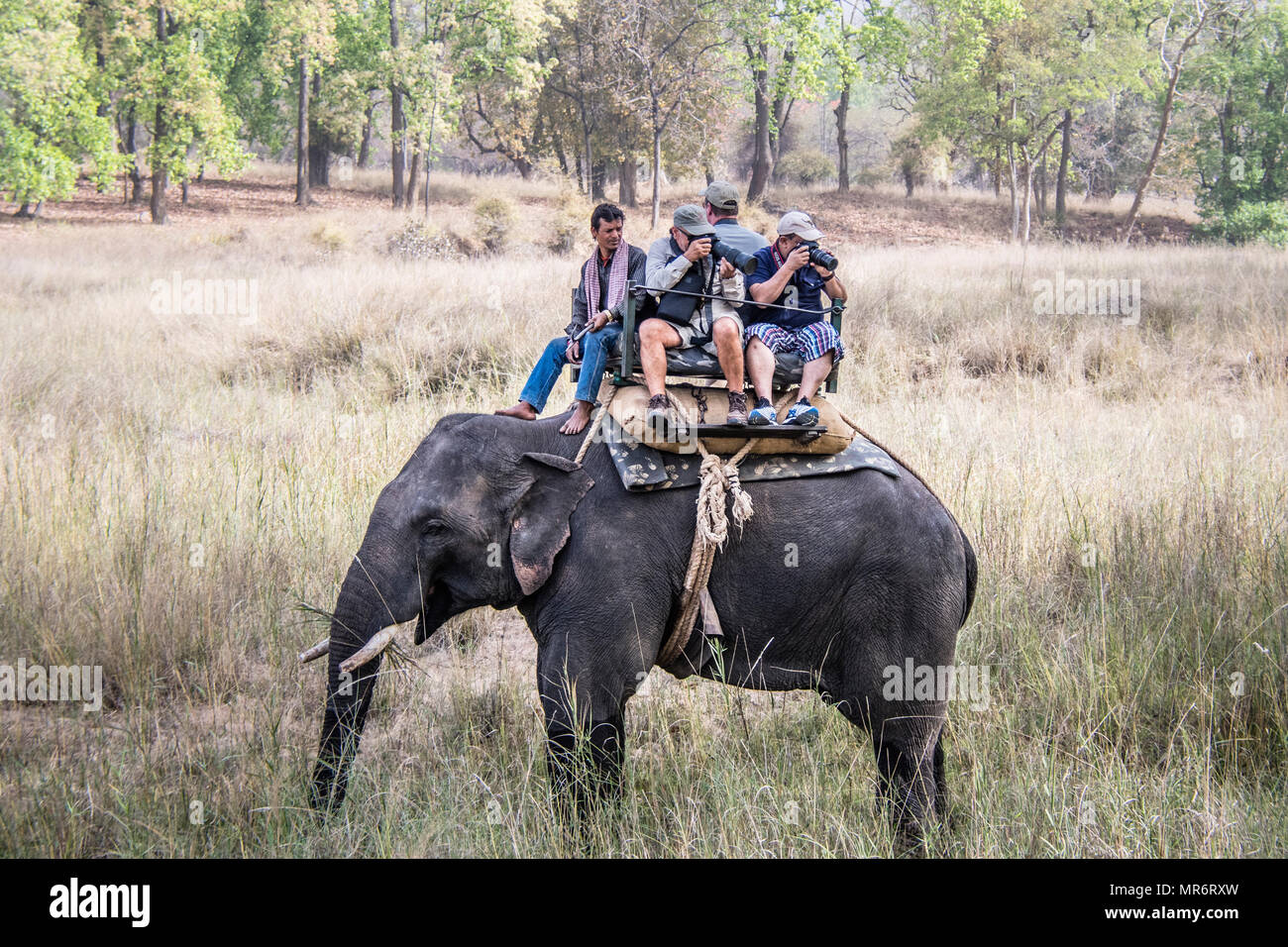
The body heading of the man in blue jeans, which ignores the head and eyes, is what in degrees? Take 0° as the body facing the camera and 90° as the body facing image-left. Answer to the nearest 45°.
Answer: approximately 45°

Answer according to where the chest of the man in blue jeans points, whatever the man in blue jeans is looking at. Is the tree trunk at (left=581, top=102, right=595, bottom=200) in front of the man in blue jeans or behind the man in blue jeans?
behind

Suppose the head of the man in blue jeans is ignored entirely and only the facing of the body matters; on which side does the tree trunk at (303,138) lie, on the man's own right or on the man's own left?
on the man's own right

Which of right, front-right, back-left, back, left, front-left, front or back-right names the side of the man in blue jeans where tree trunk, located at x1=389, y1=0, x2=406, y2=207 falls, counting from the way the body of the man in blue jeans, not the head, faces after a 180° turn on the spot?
front-left

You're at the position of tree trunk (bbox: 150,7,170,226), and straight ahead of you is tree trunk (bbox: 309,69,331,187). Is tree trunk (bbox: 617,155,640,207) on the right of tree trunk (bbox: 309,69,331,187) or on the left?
right
